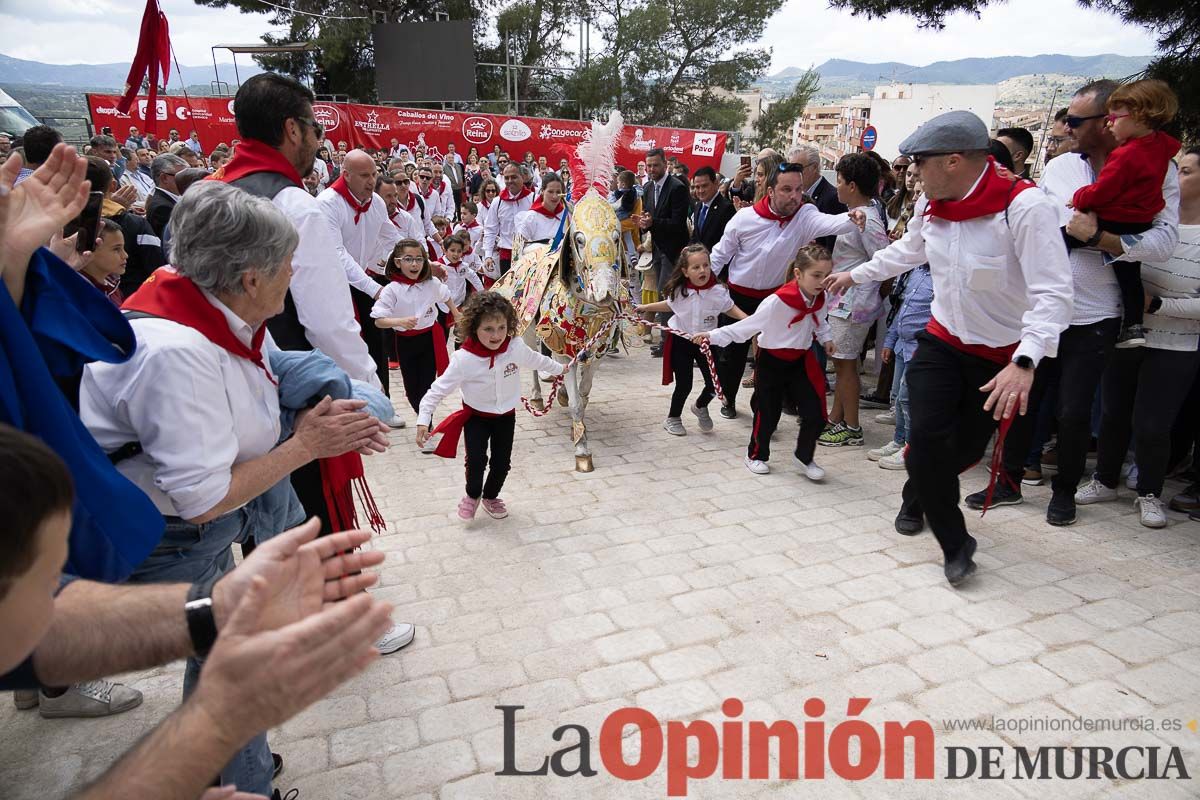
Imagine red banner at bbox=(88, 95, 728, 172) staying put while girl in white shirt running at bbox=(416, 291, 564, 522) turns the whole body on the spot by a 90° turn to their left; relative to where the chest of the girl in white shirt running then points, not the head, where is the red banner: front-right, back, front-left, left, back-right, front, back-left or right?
left

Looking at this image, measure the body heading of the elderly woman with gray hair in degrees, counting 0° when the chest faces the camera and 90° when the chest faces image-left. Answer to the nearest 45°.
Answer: approximately 270°

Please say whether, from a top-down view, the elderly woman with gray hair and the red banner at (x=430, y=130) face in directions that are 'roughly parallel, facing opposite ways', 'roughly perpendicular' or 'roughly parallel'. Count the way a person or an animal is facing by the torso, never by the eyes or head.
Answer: roughly perpendicular

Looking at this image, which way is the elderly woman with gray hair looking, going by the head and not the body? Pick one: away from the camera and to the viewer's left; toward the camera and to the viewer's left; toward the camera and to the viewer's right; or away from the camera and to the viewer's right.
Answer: away from the camera and to the viewer's right
